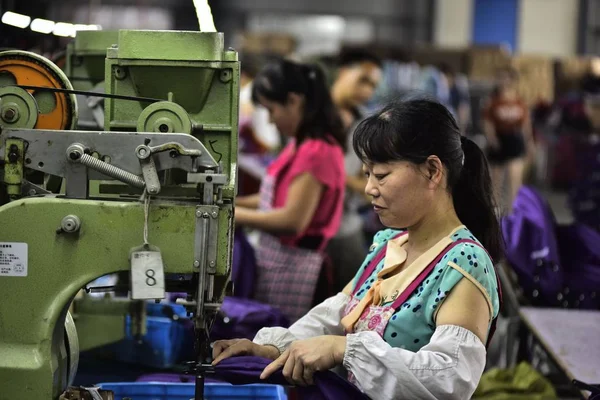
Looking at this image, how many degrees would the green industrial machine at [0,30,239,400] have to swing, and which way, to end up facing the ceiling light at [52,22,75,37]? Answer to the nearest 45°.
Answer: approximately 90° to its left

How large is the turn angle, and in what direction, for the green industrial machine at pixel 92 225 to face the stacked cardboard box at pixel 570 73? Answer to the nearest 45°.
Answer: approximately 45° to its left

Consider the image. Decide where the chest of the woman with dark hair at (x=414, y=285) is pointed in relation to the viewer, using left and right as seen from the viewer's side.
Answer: facing the viewer and to the left of the viewer

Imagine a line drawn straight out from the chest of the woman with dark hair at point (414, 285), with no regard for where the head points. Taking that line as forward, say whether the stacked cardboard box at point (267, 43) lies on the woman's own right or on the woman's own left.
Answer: on the woman's own right

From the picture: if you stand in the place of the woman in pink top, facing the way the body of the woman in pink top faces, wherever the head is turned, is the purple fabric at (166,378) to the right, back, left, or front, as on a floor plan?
left

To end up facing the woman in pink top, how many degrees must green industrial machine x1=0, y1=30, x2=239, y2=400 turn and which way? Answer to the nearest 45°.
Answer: approximately 90° to its left

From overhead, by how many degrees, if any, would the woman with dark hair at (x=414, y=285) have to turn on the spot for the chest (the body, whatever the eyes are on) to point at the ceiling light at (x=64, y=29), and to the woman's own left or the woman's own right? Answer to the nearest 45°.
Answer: approximately 90° to the woman's own right

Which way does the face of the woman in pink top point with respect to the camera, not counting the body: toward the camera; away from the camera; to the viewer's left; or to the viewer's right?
to the viewer's left

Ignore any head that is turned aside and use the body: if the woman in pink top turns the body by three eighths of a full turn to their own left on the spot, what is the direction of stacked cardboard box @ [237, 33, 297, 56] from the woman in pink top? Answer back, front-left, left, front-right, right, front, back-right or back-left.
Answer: back-left

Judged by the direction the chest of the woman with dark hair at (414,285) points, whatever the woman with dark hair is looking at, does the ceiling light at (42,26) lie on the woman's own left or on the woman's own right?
on the woman's own right

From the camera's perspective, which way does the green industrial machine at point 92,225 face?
to the viewer's right

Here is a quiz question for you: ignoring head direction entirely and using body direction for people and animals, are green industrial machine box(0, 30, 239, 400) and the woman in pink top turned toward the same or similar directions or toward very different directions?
very different directions

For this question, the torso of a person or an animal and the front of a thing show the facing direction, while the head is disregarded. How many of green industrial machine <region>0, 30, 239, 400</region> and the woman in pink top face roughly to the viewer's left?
1

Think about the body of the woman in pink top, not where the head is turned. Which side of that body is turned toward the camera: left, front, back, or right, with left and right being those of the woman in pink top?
left

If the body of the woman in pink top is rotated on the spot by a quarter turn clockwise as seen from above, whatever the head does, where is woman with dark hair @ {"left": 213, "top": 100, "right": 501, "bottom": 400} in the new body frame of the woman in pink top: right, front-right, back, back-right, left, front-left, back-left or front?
back
